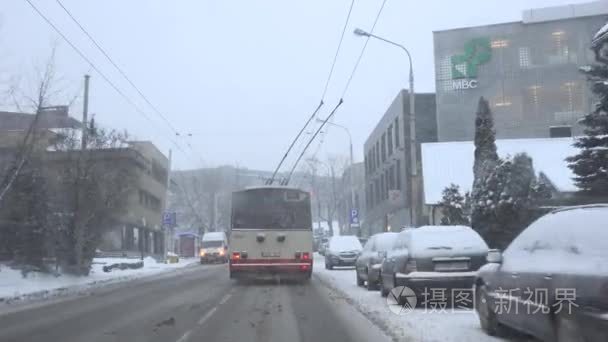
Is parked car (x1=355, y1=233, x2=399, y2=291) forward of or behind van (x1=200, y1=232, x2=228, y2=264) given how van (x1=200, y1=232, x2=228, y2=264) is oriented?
forward

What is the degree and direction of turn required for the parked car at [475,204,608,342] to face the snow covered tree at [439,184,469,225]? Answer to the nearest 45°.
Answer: approximately 45° to its right

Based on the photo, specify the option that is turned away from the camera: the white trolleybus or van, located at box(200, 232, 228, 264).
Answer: the white trolleybus

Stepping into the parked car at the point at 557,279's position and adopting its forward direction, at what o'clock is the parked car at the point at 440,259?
the parked car at the point at 440,259 is roughly at 1 o'clock from the parked car at the point at 557,279.

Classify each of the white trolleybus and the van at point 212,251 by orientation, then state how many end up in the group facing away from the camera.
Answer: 1

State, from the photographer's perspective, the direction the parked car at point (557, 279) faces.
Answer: facing away from the viewer and to the left of the viewer

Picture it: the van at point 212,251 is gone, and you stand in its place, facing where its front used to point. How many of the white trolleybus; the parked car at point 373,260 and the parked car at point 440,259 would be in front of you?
3

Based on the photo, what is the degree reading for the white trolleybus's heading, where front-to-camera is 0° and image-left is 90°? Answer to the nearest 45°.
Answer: approximately 180°

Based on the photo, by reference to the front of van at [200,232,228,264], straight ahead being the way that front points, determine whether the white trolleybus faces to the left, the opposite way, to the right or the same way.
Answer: the opposite way

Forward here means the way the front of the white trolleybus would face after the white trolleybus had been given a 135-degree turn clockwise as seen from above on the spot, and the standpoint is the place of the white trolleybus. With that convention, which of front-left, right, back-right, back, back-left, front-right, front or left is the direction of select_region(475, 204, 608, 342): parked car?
front-right

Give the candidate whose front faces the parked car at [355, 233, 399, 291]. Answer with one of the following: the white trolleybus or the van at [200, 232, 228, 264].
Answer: the van at [200, 232, 228, 264]

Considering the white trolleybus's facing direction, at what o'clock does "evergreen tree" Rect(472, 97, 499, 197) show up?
The evergreen tree is roughly at 2 o'clock from the white trolleybus.
